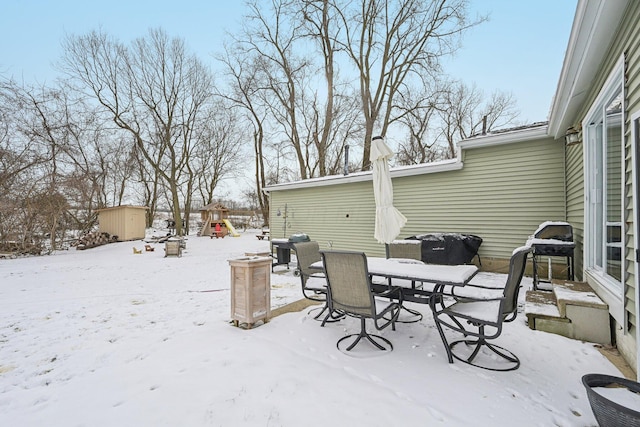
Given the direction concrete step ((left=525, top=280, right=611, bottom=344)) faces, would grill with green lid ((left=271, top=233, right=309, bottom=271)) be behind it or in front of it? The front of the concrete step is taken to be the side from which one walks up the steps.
in front

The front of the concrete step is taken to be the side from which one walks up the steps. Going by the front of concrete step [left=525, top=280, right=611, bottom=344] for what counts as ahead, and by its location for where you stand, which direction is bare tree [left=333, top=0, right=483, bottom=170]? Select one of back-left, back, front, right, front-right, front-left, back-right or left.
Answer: front-right

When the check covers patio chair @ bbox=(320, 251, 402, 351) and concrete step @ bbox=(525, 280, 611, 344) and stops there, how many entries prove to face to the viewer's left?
1

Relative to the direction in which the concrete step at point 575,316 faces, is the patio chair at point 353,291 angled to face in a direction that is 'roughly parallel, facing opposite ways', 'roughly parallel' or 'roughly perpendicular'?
roughly perpendicular

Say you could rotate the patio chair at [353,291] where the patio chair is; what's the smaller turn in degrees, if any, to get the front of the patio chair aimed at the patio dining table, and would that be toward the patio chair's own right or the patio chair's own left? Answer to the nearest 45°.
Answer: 0° — it already faces it

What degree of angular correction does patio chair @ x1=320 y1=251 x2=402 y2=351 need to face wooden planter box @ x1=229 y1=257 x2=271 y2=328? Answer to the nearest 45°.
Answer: approximately 135° to its left

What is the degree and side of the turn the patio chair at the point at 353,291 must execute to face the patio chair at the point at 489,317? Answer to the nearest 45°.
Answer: approximately 45° to its right

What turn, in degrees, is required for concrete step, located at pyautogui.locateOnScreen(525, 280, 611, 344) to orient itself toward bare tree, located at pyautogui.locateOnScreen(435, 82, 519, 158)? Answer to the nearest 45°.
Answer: approximately 90° to its right

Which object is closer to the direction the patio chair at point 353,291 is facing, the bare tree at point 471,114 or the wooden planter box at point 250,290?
the bare tree

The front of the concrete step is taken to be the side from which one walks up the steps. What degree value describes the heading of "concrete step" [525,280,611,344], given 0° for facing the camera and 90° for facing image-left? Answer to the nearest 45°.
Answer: approximately 90°

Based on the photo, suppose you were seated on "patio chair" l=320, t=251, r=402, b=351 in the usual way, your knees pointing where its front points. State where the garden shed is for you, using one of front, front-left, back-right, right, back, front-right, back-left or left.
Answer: left

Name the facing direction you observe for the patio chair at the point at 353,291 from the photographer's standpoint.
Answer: facing away from the viewer and to the right of the viewer

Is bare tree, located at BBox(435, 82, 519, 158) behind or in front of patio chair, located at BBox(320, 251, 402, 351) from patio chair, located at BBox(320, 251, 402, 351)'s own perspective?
in front
